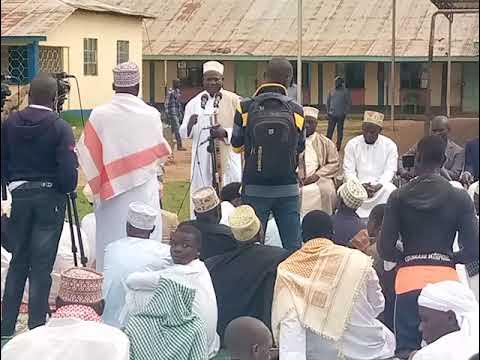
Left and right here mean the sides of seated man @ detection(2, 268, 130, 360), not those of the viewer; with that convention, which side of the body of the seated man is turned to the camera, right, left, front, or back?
back

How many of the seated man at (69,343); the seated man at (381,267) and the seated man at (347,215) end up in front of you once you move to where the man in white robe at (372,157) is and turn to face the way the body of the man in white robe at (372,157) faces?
3

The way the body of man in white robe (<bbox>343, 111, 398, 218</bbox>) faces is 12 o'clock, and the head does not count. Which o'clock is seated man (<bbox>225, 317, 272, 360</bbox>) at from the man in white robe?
The seated man is roughly at 12 o'clock from the man in white robe.

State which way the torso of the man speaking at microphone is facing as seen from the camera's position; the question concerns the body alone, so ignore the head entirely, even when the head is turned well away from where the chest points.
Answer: toward the camera

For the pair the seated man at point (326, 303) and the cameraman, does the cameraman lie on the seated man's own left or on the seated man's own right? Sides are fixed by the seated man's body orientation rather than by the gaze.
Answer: on the seated man's own left

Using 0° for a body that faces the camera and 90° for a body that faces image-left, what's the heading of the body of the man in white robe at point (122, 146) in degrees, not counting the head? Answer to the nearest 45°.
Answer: approximately 180°

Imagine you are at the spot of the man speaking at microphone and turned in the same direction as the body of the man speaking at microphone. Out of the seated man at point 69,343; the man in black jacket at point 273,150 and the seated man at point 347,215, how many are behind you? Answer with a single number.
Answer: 0

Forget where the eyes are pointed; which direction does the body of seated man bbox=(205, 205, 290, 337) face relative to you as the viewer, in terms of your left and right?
facing away from the viewer

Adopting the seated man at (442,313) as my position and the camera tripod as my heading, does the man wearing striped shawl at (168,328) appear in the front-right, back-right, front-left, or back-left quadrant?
front-left

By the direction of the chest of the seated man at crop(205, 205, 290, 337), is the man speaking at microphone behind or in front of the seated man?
in front

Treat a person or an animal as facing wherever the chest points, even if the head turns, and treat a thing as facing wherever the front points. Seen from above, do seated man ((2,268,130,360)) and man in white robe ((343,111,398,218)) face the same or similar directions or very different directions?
very different directions

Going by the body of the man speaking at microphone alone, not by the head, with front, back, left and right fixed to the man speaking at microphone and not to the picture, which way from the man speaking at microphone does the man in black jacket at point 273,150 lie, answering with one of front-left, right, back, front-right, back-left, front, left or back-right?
front

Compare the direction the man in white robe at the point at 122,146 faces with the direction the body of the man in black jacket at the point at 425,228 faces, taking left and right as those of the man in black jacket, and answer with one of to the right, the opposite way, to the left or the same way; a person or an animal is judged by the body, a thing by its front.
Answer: the same way

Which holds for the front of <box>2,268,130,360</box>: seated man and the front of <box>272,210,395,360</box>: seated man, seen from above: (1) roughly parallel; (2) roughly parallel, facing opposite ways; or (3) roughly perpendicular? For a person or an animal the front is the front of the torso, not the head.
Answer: roughly parallel

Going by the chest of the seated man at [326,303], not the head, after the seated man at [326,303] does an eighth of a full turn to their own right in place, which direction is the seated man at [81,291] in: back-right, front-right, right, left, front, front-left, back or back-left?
back

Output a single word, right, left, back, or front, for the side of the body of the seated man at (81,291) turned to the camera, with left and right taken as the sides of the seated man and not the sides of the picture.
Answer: back

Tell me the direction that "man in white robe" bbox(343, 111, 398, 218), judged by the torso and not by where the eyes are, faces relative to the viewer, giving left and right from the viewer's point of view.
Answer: facing the viewer

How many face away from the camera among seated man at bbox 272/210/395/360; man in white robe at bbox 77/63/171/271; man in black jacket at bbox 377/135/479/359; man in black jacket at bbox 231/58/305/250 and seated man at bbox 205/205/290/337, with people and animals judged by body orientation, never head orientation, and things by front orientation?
5
